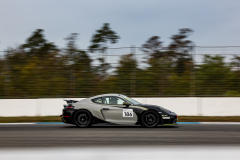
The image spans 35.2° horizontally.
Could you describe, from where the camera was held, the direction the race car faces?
facing to the right of the viewer

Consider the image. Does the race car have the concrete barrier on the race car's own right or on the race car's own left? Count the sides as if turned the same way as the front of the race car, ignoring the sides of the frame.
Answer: on the race car's own left
